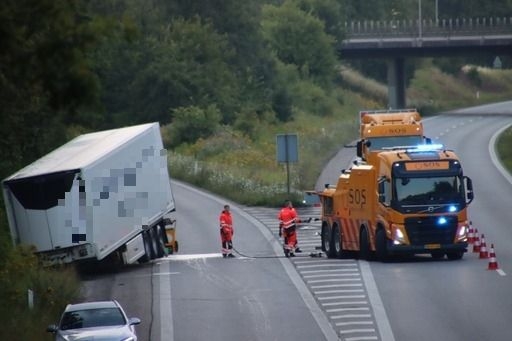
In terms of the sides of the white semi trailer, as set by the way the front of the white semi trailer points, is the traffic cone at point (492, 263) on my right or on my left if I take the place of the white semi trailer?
on my left

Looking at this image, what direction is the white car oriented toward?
toward the camera

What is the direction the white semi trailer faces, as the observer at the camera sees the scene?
facing the viewer and to the left of the viewer

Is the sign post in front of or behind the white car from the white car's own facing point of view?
behind

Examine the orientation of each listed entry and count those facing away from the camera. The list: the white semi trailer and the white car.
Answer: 0
